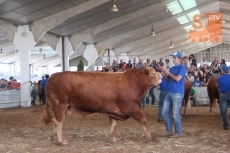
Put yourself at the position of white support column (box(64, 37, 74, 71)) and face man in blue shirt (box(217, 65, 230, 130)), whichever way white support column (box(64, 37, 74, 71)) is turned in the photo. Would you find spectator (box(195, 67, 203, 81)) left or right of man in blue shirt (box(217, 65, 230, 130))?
left

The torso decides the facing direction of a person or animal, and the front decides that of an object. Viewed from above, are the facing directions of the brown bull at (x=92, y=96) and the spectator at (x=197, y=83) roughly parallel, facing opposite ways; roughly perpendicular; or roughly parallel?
roughly perpendicular

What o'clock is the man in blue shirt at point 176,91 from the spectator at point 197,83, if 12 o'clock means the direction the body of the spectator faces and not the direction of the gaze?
The man in blue shirt is roughly at 12 o'clock from the spectator.

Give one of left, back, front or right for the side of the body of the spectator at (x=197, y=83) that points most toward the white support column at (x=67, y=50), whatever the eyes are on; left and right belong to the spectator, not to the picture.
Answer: right

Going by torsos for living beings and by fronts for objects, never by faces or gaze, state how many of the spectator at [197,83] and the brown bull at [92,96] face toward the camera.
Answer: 1

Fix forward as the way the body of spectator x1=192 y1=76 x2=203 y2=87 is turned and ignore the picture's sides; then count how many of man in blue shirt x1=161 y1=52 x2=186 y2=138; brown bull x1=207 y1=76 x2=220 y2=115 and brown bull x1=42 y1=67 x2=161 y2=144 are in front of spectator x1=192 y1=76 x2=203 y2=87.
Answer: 3

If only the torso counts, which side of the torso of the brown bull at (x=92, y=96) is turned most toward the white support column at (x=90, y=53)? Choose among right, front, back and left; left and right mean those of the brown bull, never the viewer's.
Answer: left

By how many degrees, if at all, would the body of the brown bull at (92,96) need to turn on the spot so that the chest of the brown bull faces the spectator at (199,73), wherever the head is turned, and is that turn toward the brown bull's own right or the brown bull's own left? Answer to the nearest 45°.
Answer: approximately 45° to the brown bull's own left

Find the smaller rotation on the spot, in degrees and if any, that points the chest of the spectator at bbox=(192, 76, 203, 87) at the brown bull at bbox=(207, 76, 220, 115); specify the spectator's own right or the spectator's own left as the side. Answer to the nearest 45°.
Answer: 0° — they already face it

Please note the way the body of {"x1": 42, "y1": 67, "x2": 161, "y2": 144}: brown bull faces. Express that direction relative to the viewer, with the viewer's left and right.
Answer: facing to the right of the viewer
